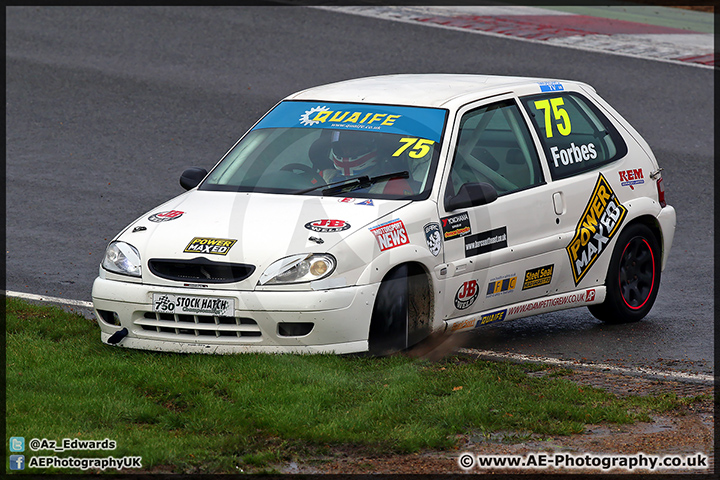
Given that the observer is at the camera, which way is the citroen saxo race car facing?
facing the viewer and to the left of the viewer

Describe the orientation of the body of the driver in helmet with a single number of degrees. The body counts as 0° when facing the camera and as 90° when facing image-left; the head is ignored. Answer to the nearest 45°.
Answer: approximately 45°
